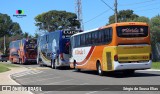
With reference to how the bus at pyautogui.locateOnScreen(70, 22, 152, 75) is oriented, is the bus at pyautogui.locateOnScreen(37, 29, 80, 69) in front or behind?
in front

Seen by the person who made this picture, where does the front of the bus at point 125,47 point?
facing away from the viewer and to the left of the viewer
